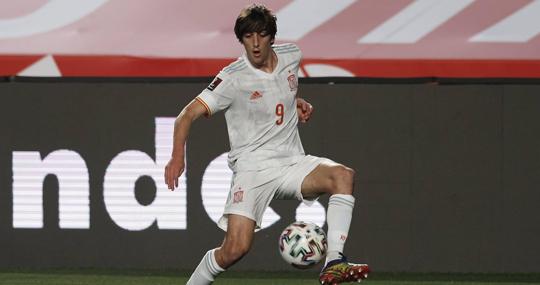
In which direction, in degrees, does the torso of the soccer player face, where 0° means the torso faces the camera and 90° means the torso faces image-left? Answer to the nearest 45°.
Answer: approximately 315°
